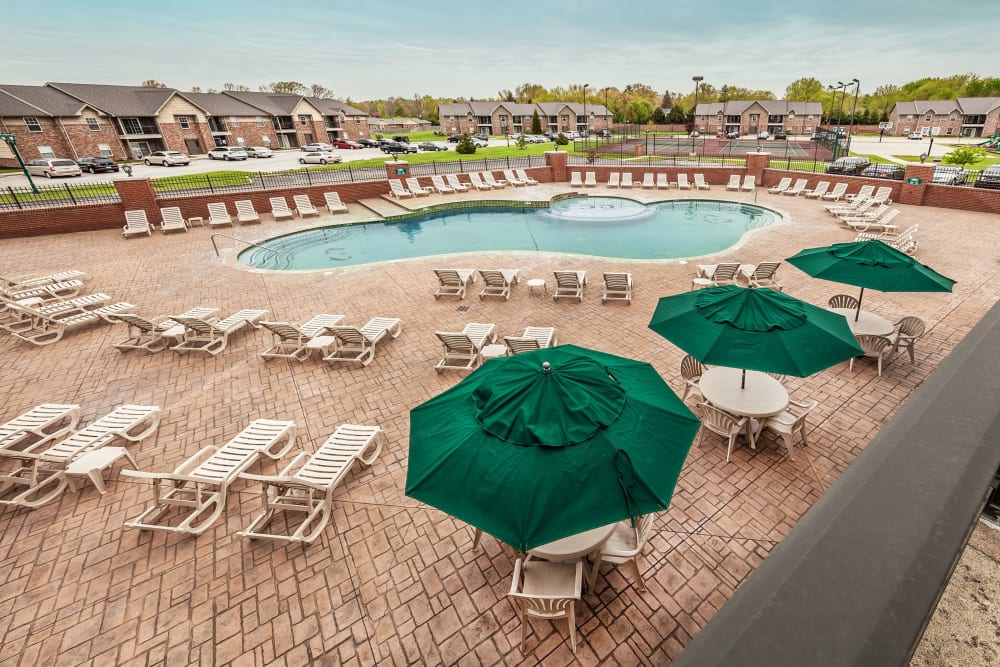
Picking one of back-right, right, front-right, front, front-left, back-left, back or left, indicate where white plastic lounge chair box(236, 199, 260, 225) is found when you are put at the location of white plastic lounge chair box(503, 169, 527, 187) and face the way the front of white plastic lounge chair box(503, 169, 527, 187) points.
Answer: right

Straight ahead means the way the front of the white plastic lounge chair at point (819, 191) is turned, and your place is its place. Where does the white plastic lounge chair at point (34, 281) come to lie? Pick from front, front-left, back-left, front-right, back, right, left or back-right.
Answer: front

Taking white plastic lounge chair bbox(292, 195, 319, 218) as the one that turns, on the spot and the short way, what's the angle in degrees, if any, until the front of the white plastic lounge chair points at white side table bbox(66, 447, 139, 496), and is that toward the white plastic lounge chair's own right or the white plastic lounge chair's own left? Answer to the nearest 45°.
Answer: approximately 45° to the white plastic lounge chair's own right

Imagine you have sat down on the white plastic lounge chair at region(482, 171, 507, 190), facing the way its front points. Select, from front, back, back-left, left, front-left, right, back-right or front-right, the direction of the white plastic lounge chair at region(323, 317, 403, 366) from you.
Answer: front-right

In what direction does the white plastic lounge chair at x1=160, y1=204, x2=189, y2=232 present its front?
toward the camera

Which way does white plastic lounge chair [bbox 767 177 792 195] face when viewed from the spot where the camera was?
facing the viewer and to the left of the viewer

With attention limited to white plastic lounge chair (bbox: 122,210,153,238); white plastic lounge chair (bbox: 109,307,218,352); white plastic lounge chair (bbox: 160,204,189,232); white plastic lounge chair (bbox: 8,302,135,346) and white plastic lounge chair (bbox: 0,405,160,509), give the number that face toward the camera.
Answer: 2

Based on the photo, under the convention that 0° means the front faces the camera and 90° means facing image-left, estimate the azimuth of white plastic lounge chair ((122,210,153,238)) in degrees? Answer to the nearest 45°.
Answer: approximately 0°

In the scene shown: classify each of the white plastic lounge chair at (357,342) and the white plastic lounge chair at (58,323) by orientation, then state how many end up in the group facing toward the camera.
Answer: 0

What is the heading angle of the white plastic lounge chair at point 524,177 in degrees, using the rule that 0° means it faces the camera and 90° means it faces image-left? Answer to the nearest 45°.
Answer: approximately 315°

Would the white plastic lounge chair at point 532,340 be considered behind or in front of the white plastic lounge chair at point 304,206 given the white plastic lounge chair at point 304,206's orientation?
in front

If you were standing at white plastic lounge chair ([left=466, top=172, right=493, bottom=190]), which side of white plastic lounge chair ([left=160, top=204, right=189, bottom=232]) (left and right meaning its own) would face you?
left
